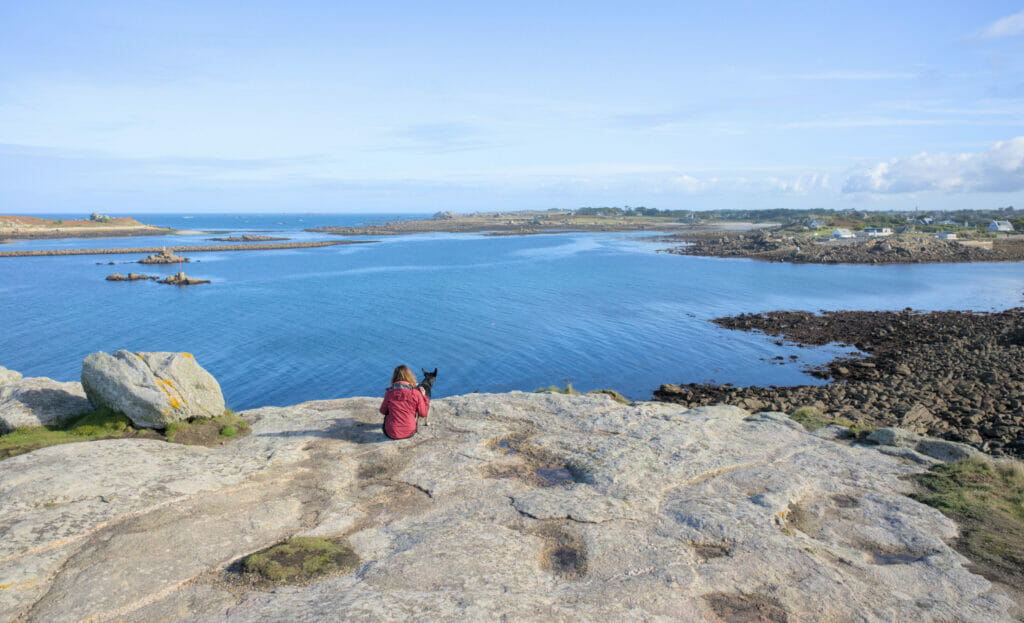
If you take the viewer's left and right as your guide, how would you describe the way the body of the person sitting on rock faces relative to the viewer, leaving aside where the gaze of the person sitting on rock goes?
facing away from the viewer

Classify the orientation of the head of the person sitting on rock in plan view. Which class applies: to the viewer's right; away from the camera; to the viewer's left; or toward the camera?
away from the camera

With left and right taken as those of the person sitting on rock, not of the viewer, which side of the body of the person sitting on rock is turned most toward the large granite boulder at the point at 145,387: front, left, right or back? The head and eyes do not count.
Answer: left
